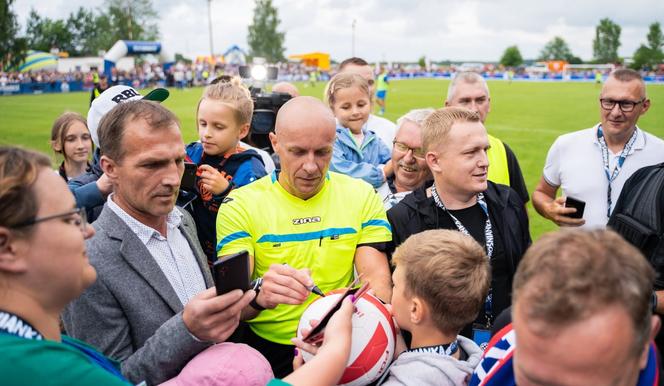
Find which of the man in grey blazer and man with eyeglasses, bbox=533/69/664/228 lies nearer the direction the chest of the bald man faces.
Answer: the man in grey blazer

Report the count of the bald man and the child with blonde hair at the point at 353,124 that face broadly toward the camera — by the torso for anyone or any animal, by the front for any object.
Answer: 2

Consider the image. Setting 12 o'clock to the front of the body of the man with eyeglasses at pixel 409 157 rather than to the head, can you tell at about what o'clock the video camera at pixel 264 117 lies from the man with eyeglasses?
The video camera is roughly at 3 o'clock from the man with eyeglasses.

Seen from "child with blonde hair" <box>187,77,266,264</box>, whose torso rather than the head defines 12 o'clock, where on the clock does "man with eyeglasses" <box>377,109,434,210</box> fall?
The man with eyeglasses is roughly at 8 o'clock from the child with blonde hair.

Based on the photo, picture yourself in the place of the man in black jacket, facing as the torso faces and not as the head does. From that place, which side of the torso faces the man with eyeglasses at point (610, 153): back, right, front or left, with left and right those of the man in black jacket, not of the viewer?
left

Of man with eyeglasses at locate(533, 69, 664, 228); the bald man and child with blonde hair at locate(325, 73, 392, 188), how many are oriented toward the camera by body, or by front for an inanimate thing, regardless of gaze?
3

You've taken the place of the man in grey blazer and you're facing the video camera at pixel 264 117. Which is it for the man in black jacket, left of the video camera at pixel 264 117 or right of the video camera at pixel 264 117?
right

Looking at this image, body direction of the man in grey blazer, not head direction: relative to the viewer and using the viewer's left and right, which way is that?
facing the viewer and to the right of the viewer

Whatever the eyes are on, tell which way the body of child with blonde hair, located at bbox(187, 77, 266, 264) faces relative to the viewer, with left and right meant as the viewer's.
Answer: facing the viewer and to the left of the viewer
